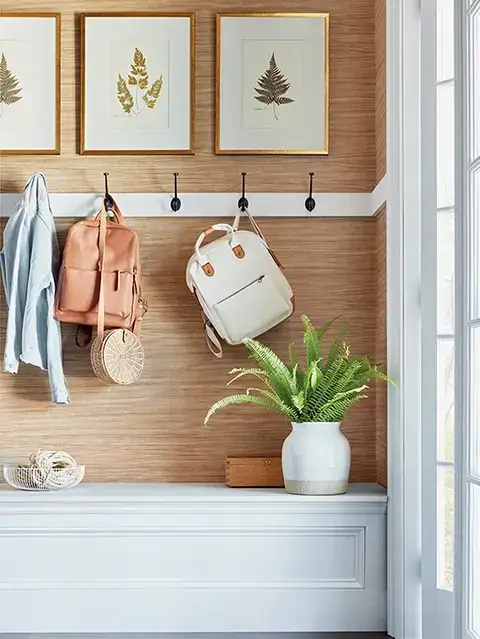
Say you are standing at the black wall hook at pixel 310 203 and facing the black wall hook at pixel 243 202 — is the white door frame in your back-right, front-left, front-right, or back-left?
back-left

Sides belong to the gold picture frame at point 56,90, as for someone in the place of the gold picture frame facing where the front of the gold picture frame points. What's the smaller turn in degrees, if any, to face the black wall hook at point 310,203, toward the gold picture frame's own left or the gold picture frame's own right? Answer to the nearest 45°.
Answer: approximately 90° to the gold picture frame's own left

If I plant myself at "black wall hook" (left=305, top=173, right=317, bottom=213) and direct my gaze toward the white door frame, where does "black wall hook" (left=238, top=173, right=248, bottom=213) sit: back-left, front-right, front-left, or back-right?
back-right

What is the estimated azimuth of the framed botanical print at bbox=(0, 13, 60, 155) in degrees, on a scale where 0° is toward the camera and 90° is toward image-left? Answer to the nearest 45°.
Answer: approximately 0°
